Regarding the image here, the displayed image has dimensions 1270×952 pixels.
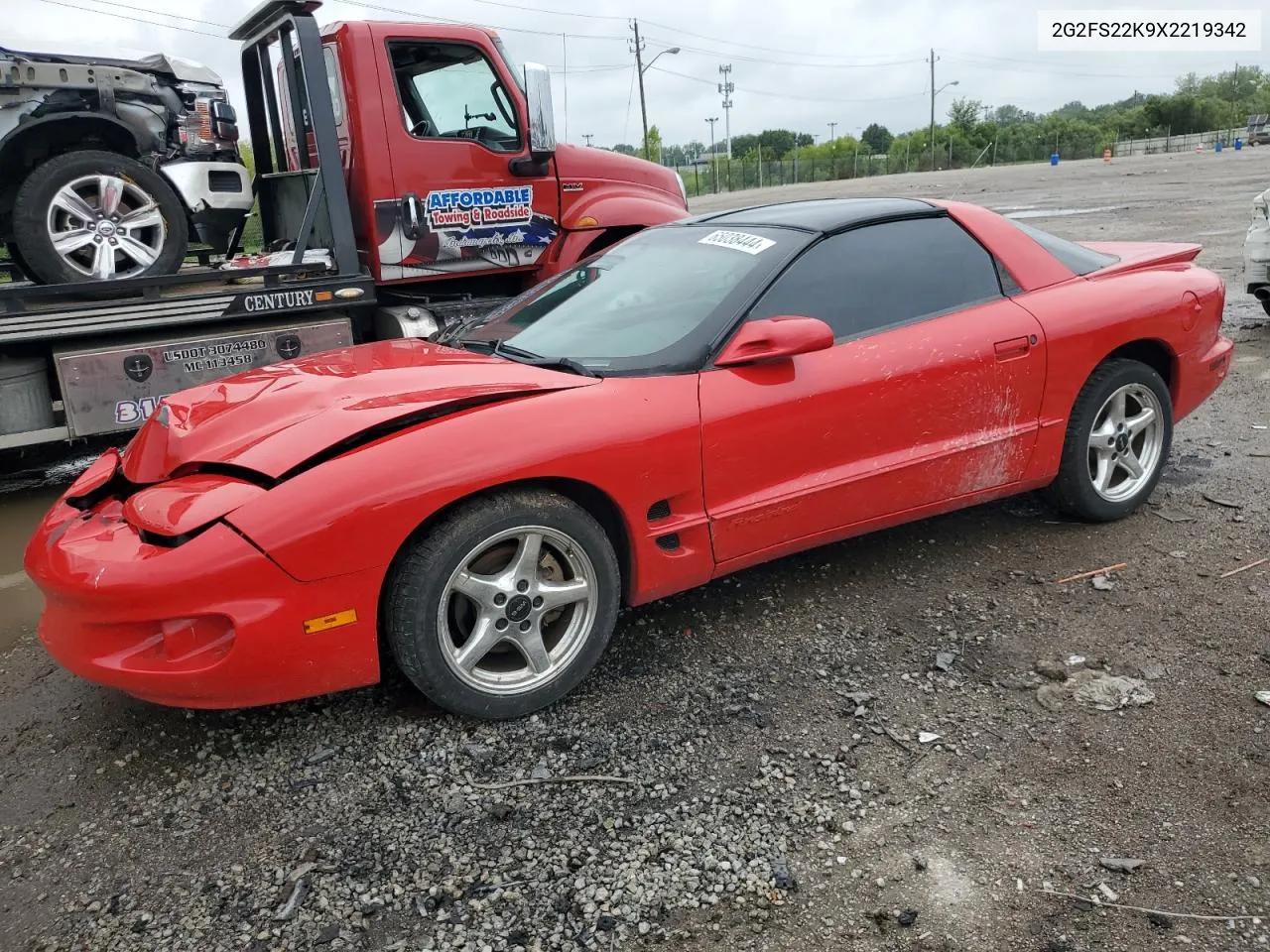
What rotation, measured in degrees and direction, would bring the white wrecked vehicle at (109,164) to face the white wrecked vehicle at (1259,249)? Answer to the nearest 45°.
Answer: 0° — it already faces it

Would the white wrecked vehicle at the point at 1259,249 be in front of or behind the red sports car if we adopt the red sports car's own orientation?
behind

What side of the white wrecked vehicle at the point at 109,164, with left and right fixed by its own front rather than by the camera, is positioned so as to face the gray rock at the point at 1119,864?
right

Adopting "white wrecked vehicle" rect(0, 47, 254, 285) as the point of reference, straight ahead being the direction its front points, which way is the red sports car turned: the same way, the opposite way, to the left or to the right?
the opposite way

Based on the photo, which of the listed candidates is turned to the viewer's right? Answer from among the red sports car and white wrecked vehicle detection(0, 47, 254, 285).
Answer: the white wrecked vehicle

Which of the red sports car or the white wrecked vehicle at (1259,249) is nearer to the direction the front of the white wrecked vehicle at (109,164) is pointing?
the white wrecked vehicle

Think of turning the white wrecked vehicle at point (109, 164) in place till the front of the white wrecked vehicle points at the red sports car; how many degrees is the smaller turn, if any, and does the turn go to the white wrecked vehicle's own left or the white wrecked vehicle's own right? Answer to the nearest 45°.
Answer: approximately 90° to the white wrecked vehicle's own right

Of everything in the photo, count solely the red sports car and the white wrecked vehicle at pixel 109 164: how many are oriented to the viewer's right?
1

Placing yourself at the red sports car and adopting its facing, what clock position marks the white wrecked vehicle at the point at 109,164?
The white wrecked vehicle is roughly at 3 o'clock from the red sports car.

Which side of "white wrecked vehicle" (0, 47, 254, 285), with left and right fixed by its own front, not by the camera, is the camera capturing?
right

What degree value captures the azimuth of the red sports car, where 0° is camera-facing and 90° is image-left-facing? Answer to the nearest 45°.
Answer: approximately 45°
